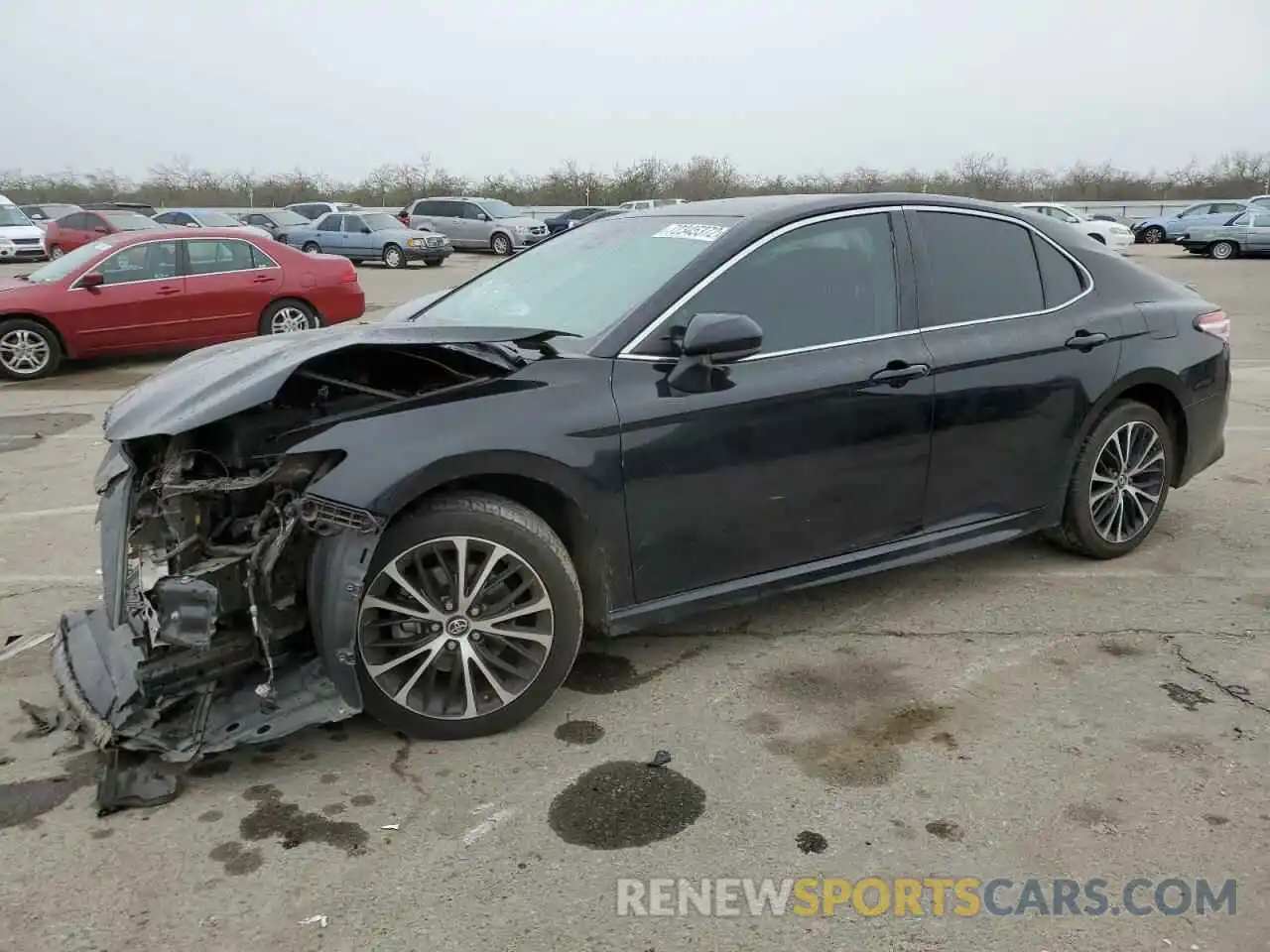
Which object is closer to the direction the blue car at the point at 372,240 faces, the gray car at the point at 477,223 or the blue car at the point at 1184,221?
the blue car

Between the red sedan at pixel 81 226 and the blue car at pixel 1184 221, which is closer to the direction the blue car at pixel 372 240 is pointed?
the blue car

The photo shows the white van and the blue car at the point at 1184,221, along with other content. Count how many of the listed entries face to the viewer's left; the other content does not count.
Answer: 1

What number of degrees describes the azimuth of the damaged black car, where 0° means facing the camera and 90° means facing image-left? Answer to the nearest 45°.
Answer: approximately 45°

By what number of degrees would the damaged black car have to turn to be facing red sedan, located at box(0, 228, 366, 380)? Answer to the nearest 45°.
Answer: approximately 90° to its right

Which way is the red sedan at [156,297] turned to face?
to the viewer's left

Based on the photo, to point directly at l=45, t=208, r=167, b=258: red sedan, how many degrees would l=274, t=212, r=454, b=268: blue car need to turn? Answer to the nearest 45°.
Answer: approximately 135° to its right

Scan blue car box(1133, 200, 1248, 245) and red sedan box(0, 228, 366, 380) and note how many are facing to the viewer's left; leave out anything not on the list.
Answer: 2

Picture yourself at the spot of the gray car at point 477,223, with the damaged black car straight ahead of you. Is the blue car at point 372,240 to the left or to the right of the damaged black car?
right

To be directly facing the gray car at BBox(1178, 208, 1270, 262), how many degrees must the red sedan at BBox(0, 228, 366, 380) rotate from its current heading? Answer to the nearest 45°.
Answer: approximately 180°

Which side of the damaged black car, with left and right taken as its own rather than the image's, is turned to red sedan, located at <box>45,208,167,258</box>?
right

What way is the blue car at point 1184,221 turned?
to the viewer's left

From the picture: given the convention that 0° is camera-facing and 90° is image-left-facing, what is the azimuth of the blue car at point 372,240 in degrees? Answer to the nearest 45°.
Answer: approximately 315°

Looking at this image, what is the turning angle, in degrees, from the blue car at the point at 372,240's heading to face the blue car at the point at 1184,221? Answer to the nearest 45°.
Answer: approximately 45° to its left

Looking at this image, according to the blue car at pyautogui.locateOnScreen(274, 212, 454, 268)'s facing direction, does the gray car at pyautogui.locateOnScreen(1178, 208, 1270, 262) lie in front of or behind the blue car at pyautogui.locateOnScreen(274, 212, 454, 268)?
in front

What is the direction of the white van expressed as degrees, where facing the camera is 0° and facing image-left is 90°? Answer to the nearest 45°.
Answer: approximately 315°
